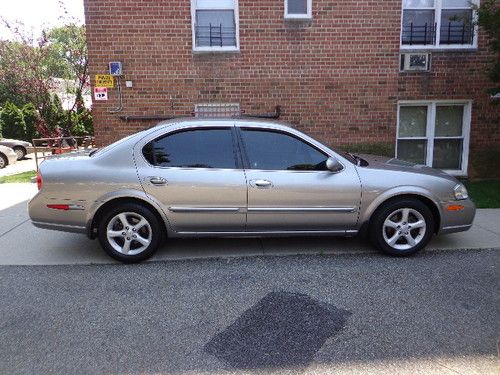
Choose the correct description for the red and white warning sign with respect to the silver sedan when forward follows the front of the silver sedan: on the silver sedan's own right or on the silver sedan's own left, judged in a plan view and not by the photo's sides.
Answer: on the silver sedan's own left

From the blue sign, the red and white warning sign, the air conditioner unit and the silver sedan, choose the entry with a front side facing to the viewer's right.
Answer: the silver sedan

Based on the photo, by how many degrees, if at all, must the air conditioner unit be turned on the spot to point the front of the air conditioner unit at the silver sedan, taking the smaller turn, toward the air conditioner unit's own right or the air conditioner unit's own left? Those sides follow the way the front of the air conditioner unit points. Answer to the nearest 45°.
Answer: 0° — it already faces it

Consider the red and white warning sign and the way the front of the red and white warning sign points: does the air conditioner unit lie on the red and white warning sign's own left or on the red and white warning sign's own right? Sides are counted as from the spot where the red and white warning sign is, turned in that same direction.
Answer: on the red and white warning sign's own left

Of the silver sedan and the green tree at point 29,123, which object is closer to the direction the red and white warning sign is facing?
the silver sedan

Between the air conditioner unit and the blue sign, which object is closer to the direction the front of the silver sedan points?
the air conditioner unit

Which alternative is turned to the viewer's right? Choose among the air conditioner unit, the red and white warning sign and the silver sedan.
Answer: the silver sedan

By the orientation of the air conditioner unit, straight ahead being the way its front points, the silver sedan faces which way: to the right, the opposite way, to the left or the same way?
to the left

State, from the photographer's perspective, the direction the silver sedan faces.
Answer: facing to the right of the viewer
